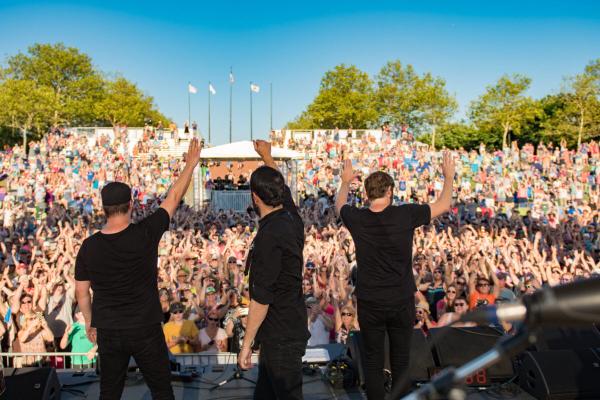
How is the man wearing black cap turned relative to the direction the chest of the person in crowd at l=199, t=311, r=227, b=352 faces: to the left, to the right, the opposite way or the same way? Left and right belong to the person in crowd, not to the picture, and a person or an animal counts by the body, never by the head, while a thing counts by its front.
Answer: the opposite way

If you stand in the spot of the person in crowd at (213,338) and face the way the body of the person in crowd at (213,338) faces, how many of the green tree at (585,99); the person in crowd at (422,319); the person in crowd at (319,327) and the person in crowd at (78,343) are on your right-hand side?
1

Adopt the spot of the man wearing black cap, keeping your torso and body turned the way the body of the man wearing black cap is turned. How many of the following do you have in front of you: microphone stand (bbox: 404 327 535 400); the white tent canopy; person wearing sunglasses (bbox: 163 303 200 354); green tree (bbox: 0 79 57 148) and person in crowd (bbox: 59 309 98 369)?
4

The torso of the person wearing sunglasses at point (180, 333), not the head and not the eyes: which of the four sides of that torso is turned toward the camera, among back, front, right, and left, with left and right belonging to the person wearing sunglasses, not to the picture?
front

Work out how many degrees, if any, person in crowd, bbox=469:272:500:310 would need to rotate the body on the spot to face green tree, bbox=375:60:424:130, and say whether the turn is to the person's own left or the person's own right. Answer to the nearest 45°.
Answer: approximately 180°

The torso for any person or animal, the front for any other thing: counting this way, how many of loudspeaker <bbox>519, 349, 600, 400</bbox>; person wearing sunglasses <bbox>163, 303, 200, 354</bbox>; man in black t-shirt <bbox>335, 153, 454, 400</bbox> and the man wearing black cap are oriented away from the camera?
2

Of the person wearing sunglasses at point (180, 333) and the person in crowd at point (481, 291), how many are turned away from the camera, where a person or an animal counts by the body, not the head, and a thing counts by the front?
0

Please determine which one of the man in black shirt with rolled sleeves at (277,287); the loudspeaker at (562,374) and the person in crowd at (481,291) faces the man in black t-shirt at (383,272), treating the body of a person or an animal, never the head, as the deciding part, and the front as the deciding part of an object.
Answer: the person in crowd

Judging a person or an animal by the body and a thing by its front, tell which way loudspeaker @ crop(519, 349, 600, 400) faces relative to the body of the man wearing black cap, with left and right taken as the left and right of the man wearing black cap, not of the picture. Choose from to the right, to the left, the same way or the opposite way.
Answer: the opposite way

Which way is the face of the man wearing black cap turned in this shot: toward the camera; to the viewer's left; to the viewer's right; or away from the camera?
away from the camera

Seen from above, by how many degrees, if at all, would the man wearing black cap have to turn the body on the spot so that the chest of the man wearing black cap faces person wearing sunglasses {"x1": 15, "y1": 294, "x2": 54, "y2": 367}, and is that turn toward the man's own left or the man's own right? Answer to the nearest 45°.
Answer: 0° — they already face them

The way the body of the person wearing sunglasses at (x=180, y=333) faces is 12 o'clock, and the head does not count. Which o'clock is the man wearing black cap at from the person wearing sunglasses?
The man wearing black cap is roughly at 12 o'clock from the person wearing sunglasses.

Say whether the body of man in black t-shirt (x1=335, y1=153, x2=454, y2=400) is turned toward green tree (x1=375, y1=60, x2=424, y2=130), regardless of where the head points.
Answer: yes

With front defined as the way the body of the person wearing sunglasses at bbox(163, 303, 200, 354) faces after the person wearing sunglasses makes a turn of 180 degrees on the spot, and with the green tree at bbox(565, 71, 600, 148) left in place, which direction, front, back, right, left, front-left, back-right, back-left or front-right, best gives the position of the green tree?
front-right

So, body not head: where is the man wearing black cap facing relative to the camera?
away from the camera

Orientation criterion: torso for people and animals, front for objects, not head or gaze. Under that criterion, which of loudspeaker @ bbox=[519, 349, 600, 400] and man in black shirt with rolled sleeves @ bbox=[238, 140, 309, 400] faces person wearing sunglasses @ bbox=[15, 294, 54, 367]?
the man in black shirt with rolled sleeves

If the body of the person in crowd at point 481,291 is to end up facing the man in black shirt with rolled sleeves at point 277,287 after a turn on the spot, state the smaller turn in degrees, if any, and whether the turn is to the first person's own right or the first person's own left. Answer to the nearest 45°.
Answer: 0° — they already face them

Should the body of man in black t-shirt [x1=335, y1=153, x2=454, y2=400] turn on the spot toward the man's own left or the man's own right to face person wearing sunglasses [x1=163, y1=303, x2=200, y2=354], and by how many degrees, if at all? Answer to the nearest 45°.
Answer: approximately 45° to the man's own left

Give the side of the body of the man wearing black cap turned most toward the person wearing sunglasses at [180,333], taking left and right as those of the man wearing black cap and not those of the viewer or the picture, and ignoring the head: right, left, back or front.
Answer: front

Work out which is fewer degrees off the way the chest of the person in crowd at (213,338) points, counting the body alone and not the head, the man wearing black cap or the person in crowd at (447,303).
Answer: the man wearing black cap
